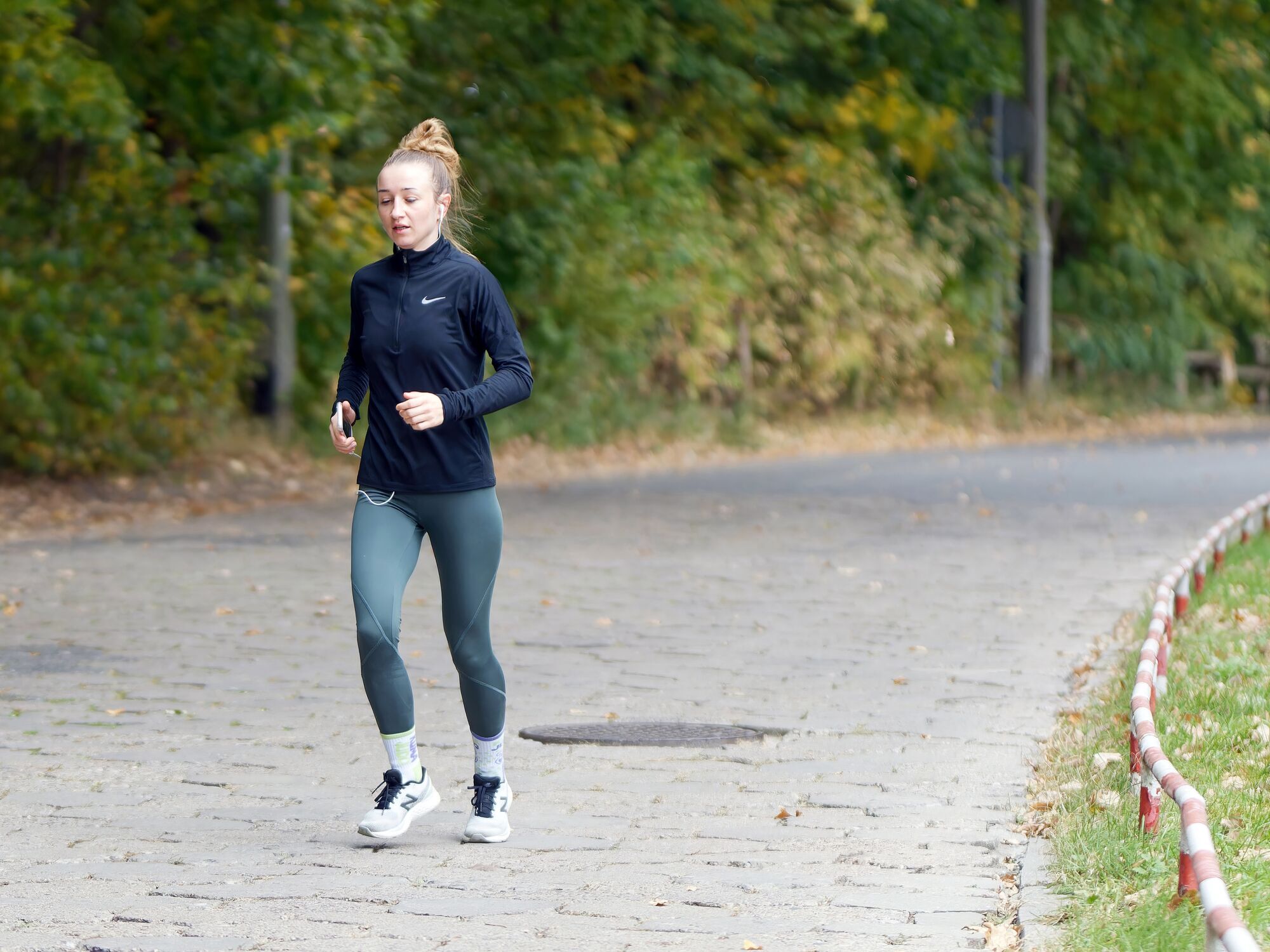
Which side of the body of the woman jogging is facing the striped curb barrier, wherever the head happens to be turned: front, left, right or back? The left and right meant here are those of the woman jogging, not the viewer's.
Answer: left

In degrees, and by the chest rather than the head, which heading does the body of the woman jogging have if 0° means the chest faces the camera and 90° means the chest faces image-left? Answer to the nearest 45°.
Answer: approximately 45°

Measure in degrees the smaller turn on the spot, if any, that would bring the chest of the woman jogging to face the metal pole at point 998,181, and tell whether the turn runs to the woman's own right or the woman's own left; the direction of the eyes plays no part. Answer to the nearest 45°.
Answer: approximately 135° to the woman's own right

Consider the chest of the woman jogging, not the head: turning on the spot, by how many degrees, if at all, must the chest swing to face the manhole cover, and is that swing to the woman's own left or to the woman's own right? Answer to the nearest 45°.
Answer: approximately 180°

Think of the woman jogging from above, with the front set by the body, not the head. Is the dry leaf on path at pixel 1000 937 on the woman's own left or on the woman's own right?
on the woman's own left
